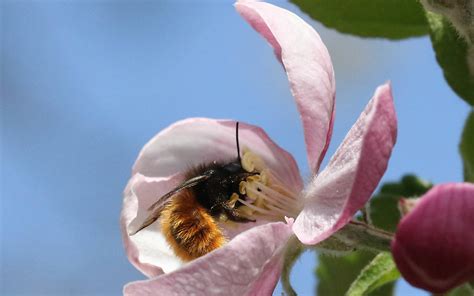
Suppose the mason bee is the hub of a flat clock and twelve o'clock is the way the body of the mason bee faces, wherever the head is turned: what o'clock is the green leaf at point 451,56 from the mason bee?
The green leaf is roughly at 12 o'clock from the mason bee.

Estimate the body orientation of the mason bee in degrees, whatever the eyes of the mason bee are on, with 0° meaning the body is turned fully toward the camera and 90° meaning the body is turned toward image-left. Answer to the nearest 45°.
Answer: approximately 270°

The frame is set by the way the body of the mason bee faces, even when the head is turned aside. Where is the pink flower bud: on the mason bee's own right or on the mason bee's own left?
on the mason bee's own right

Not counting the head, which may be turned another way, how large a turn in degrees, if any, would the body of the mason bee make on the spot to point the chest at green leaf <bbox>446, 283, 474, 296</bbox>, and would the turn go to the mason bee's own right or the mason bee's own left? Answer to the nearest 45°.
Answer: approximately 45° to the mason bee's own right
